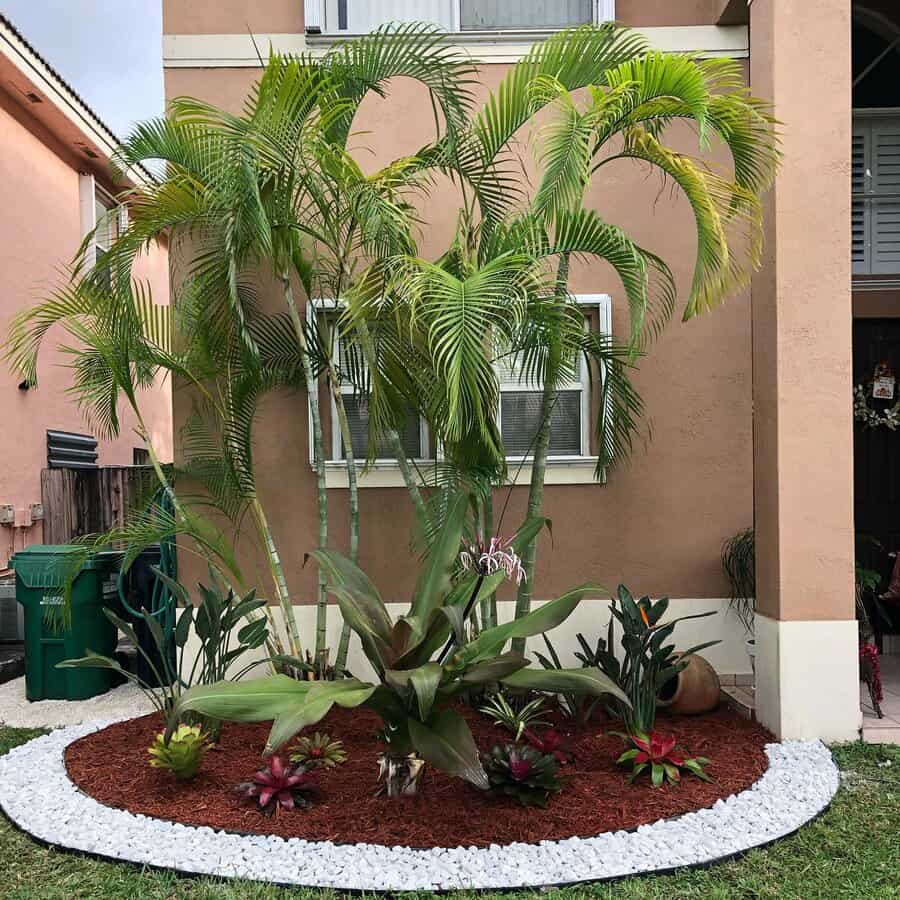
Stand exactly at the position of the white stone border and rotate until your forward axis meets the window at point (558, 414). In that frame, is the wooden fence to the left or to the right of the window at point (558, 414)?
left

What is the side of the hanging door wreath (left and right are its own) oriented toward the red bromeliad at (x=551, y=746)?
front

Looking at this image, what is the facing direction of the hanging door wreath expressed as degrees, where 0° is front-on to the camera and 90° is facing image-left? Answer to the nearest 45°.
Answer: approximately 0°

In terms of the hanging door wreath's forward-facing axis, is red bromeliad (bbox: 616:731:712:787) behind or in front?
in front

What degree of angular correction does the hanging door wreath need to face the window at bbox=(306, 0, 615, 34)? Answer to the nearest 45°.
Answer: approximately 45° to its right

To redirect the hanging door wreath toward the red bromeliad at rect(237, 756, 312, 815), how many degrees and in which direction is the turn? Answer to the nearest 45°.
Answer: approximately 45° to its right

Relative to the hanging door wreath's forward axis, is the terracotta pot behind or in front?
in front

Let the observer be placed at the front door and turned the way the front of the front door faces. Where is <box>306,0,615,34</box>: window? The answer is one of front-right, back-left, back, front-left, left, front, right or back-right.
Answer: front-right

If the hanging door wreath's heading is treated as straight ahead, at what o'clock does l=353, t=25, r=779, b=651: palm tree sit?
The palm tree is roughly at 1 o'clock from the hanging door wreath.

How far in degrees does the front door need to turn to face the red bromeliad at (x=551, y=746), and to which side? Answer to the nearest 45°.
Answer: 0° — it already faces it

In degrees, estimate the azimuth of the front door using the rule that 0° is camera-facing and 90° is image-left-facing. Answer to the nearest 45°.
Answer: approximately 0°
